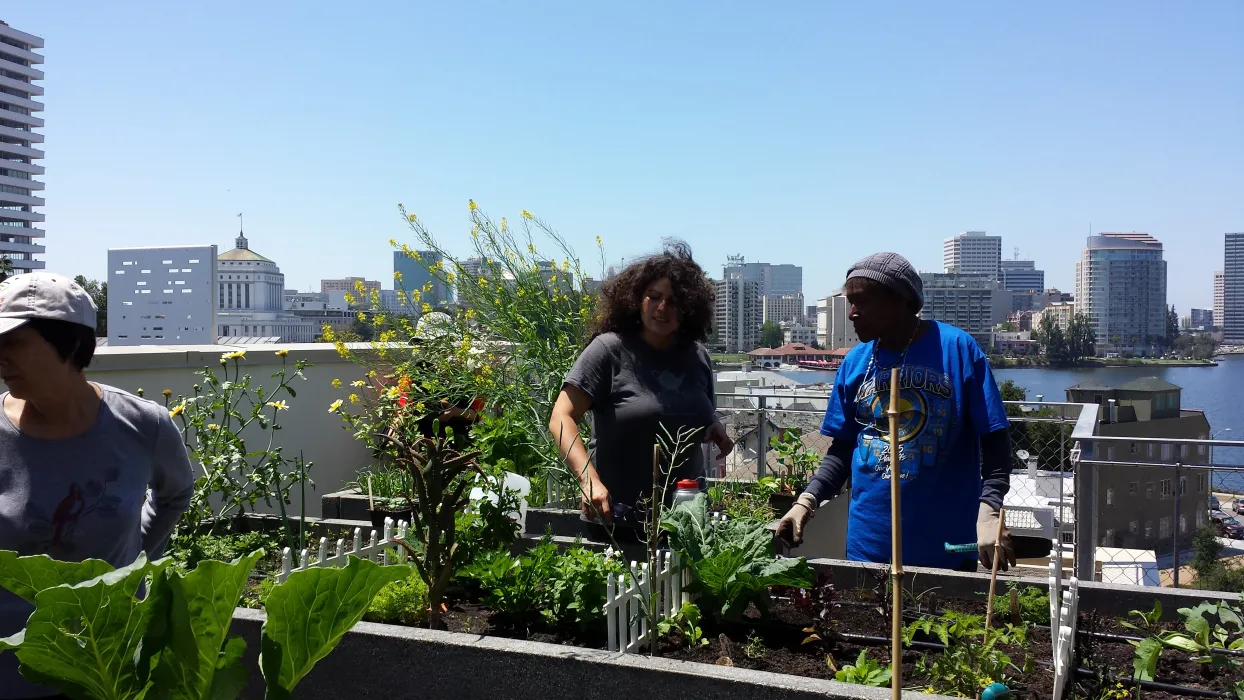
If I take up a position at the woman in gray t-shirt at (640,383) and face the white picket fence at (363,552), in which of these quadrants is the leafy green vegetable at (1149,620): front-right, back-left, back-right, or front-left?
back-left

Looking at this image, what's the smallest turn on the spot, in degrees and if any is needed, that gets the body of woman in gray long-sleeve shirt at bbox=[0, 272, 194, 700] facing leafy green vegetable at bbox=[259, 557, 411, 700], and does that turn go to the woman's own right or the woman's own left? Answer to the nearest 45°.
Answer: approximately 45° to the woman's own left
